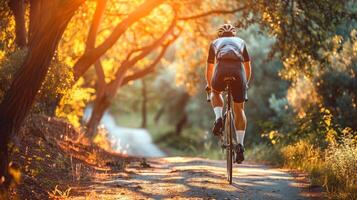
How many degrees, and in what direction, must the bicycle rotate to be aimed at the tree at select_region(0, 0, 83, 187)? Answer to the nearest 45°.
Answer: approximately 135° to its left

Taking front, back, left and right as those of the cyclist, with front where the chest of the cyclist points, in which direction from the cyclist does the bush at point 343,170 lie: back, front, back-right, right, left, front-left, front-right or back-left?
right

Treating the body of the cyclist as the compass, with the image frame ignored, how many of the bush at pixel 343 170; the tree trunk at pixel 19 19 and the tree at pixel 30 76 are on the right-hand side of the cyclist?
1

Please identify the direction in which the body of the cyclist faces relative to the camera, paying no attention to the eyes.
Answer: away from the camera

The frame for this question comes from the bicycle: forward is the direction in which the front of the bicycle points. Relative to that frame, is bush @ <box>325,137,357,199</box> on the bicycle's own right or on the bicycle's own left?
on the bicycle's own right

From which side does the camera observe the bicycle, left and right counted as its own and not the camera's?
back

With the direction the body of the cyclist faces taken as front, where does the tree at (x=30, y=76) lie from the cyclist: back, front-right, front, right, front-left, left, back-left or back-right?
back-left

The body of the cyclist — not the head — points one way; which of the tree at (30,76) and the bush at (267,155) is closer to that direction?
the bush

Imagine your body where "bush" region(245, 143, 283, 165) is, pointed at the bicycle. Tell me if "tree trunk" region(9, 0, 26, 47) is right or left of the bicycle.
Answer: right
